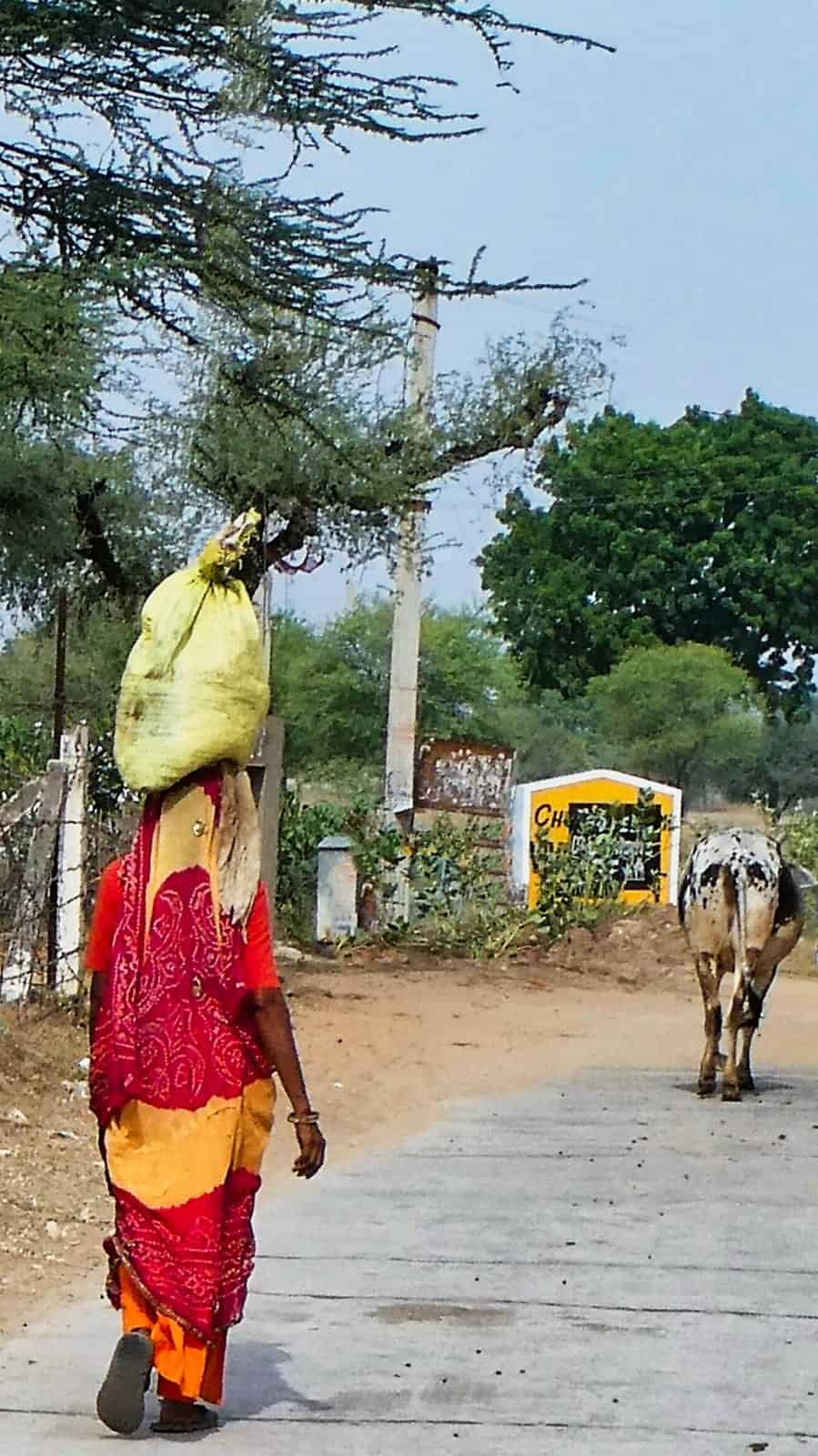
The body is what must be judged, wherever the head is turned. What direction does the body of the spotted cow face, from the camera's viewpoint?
away from the camera

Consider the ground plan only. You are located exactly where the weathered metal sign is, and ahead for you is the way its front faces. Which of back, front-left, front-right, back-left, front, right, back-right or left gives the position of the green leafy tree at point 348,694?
back

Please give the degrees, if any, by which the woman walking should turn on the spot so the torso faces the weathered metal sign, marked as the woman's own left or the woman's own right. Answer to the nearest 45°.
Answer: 0° — they already face it

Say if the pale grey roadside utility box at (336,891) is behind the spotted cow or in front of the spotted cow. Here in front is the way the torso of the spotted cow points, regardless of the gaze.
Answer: in front

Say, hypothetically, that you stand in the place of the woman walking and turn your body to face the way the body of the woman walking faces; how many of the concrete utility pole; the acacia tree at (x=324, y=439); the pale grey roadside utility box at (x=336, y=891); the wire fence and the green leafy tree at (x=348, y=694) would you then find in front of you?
5

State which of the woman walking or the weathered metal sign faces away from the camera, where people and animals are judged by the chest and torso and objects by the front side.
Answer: the woman walking

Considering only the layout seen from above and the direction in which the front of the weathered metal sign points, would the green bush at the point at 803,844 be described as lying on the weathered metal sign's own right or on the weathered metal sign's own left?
on the weathered metal sign's own left

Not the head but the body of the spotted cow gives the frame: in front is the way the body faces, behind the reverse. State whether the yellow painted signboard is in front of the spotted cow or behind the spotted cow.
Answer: in front

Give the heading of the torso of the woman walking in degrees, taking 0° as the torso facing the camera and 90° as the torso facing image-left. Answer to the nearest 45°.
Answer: approximately 180°

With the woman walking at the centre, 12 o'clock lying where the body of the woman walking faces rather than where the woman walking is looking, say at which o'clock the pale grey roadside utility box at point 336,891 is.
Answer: The pale grey roadside utility box is roughly at 12 o'clock from the woman walking.
